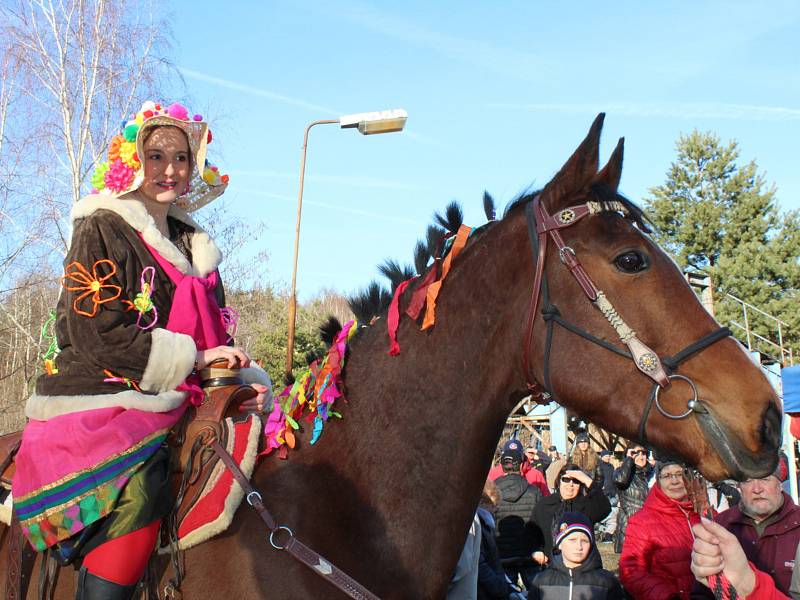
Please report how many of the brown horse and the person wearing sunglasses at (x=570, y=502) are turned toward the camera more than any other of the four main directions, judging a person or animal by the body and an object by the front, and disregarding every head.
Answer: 1

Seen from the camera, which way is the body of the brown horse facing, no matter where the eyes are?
to the viewer's right

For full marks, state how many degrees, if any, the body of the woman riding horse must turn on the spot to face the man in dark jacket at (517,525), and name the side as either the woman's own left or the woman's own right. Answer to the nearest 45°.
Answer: approximately 90° to the woman's own left

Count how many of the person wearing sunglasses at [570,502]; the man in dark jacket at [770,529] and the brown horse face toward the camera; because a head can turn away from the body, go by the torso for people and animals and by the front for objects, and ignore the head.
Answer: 2

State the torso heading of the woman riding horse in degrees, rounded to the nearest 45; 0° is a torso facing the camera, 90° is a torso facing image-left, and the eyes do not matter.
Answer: approximately 315°
